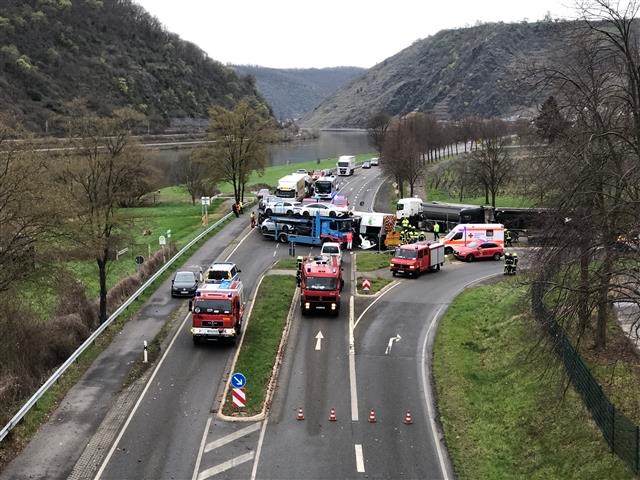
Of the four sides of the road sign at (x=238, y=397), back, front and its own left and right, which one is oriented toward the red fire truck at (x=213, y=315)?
back

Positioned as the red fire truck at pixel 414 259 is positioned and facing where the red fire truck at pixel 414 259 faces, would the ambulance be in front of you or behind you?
behind

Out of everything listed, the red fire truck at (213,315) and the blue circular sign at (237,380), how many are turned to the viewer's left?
0

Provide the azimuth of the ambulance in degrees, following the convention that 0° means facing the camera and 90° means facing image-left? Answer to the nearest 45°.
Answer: approximately 90°

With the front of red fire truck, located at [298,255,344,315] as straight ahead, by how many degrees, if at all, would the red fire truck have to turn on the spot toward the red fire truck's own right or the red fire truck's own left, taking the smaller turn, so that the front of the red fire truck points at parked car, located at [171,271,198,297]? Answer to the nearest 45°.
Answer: approximately 135° to the red fire truck's own right

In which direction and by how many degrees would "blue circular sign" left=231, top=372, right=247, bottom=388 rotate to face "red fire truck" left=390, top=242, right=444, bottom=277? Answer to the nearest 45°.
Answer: approximately 135° to its left

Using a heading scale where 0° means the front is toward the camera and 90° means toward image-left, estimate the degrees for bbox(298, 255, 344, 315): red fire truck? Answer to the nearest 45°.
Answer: approximately 0°

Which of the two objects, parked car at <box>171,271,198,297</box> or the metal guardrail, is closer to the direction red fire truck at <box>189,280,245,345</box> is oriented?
the metal guardrail

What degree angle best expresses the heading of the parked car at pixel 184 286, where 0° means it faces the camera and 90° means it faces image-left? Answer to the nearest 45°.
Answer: approximately 0°
